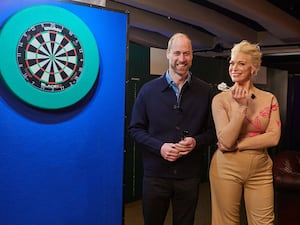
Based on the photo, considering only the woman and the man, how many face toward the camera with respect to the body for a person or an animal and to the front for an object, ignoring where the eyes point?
2

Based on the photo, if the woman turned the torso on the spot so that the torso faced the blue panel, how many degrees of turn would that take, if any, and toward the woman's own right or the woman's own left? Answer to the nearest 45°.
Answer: approximately 90° to the woman's own right

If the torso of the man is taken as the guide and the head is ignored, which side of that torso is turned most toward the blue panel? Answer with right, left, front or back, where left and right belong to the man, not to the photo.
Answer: right

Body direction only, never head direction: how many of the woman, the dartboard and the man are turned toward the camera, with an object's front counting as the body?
3

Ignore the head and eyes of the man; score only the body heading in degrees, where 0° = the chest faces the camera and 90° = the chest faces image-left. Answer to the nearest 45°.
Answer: approximately 0°

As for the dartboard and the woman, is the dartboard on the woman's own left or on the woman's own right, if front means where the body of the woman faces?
on the woman's own right

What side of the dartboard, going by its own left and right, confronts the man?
left
